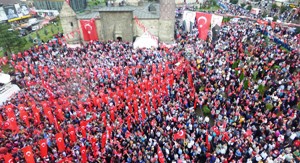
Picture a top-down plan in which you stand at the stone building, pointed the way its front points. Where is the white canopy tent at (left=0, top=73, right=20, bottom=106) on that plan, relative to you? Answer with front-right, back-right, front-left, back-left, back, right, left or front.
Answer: front-right

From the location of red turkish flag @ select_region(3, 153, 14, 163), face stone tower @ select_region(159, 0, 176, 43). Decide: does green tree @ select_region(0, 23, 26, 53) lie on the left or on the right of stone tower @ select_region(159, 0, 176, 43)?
left

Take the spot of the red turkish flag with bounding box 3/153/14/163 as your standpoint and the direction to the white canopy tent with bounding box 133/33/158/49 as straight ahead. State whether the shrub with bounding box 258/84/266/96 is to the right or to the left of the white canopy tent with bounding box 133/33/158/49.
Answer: right

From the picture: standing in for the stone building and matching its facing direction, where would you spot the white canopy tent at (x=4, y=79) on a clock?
The white canopy tent is roughly at 2 o'clock from the stone building.

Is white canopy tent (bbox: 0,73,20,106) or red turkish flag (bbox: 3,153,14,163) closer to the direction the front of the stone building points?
the red turkish flag

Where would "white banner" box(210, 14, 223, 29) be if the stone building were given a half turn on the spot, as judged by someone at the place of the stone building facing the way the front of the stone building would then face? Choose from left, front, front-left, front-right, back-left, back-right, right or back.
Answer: back-right

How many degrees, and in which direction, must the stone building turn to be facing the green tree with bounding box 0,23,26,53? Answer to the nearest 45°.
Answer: approximately 90° to its right

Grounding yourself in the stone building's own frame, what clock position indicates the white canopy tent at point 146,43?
The white canopy tent is roughly at 11 o'clock from the stone building.

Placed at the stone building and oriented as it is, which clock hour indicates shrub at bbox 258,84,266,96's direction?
The shrub is roughly at 11 o'clock from the stone building.

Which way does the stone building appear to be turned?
toward the camera

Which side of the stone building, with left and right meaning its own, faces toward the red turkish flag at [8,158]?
front
